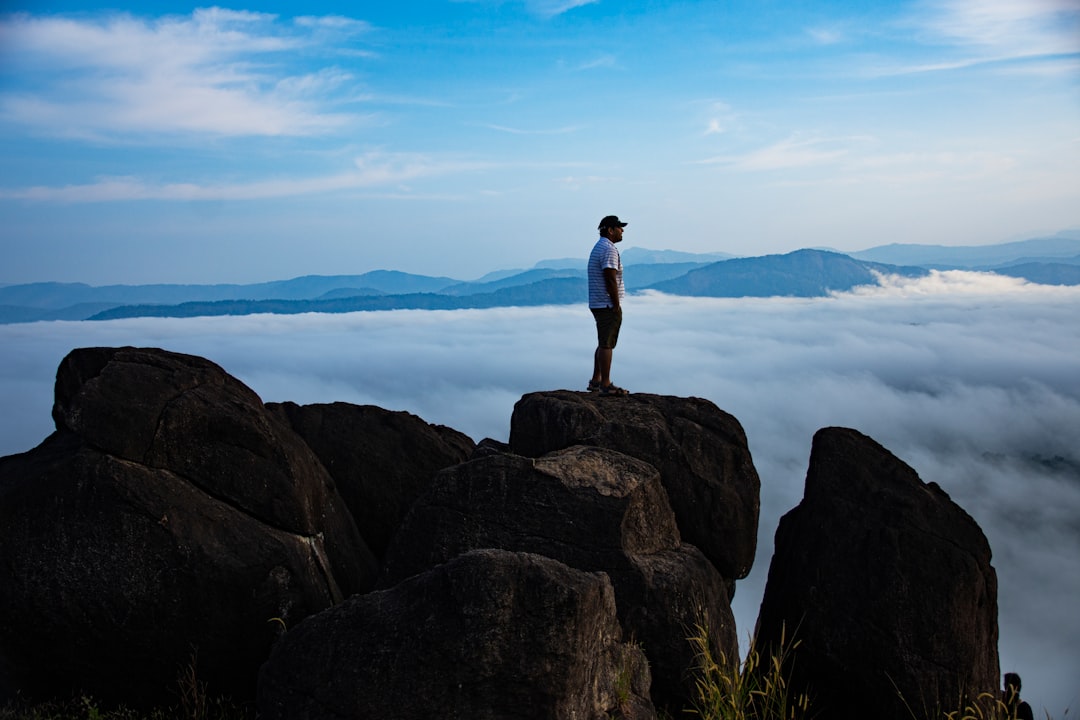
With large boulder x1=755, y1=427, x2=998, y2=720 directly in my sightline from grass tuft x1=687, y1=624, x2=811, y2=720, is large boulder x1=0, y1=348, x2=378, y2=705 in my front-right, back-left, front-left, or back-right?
back-left

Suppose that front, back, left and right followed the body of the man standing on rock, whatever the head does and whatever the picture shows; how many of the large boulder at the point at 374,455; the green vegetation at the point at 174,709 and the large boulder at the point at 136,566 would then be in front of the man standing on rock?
0

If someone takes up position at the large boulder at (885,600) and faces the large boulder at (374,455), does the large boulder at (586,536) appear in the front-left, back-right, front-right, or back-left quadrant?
front-left

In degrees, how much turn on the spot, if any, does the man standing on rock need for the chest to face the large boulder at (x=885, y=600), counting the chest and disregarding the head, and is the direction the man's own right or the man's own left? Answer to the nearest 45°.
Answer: approximately 45° to the man's own right

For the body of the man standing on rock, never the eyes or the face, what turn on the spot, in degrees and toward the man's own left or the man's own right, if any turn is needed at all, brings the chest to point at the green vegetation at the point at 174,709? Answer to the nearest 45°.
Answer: approximately 135° to the man's own right

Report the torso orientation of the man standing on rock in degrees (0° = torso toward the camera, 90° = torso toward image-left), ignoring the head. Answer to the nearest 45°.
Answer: approximately 270°

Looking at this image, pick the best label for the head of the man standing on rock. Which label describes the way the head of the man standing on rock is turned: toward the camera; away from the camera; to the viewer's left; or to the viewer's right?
to the viewer's right

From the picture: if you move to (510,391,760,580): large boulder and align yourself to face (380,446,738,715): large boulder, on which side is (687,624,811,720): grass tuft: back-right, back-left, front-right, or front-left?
front-left

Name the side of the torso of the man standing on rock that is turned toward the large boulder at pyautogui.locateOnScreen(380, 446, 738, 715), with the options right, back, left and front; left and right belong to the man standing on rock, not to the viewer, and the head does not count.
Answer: right

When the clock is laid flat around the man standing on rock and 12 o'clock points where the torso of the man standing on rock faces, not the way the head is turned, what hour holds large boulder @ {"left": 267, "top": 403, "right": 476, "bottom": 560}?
The large boulder is roughly at 5 o'clock from the man standing on rock.

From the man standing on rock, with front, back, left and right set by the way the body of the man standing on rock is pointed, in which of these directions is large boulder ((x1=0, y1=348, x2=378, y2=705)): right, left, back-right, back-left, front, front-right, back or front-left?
back-right

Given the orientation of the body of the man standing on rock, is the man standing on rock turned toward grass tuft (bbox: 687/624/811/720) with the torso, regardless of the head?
no
